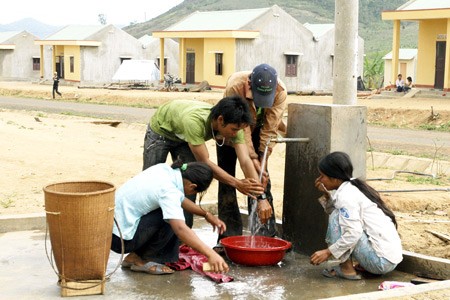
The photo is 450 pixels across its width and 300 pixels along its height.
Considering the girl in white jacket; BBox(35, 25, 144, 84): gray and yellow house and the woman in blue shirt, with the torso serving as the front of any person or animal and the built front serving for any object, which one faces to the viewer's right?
the woman in blue shirt

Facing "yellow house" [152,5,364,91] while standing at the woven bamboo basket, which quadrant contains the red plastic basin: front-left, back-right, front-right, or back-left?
front-right

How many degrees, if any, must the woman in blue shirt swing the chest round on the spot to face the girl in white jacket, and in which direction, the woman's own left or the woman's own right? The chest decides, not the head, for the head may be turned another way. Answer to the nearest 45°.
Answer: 0° — they already face them

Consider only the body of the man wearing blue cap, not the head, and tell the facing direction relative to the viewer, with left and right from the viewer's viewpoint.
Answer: facing the viewer

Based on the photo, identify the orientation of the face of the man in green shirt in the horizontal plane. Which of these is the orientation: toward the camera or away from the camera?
toward the camera

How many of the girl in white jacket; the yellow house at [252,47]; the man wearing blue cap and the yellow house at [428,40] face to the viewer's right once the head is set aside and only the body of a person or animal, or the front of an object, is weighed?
0

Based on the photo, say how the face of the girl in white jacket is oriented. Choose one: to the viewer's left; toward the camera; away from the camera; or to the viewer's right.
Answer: to the viewer's left

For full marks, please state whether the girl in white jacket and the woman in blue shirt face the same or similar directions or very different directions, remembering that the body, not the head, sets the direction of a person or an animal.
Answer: very different directions

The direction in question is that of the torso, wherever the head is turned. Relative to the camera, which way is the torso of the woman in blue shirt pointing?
to the viewer's right

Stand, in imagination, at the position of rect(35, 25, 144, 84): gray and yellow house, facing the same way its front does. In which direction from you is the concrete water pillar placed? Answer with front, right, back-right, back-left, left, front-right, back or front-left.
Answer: front-left

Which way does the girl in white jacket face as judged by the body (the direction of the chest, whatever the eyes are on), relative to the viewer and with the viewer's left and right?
facing to the left of the viewer

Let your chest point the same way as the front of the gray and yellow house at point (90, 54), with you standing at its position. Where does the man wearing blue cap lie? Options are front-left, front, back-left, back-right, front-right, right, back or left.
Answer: front-left

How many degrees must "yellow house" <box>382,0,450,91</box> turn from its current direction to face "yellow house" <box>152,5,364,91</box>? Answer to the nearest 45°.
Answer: approximately 90° to its right

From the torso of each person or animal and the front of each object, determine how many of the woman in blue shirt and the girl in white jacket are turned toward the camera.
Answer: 0

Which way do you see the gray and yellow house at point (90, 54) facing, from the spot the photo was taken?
facing the viewer and to the left of the viewer
